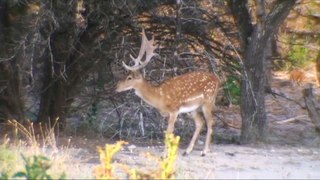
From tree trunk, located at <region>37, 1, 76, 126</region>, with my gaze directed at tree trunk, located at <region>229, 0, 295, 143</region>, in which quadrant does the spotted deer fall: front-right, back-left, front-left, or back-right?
front-right

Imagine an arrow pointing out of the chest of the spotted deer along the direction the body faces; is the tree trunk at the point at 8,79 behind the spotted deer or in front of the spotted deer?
in front

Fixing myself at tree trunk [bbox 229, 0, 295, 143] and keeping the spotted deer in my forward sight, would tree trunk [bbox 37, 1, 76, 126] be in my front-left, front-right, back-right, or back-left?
front-right

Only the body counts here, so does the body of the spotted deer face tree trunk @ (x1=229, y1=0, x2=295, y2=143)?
no

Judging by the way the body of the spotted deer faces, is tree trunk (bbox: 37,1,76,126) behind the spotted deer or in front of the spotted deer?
in front

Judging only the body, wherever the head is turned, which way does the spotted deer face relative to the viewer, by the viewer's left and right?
facing to the left of the viewer

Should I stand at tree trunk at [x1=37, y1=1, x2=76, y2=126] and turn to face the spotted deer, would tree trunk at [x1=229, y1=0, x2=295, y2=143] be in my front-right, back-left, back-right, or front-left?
front-left
